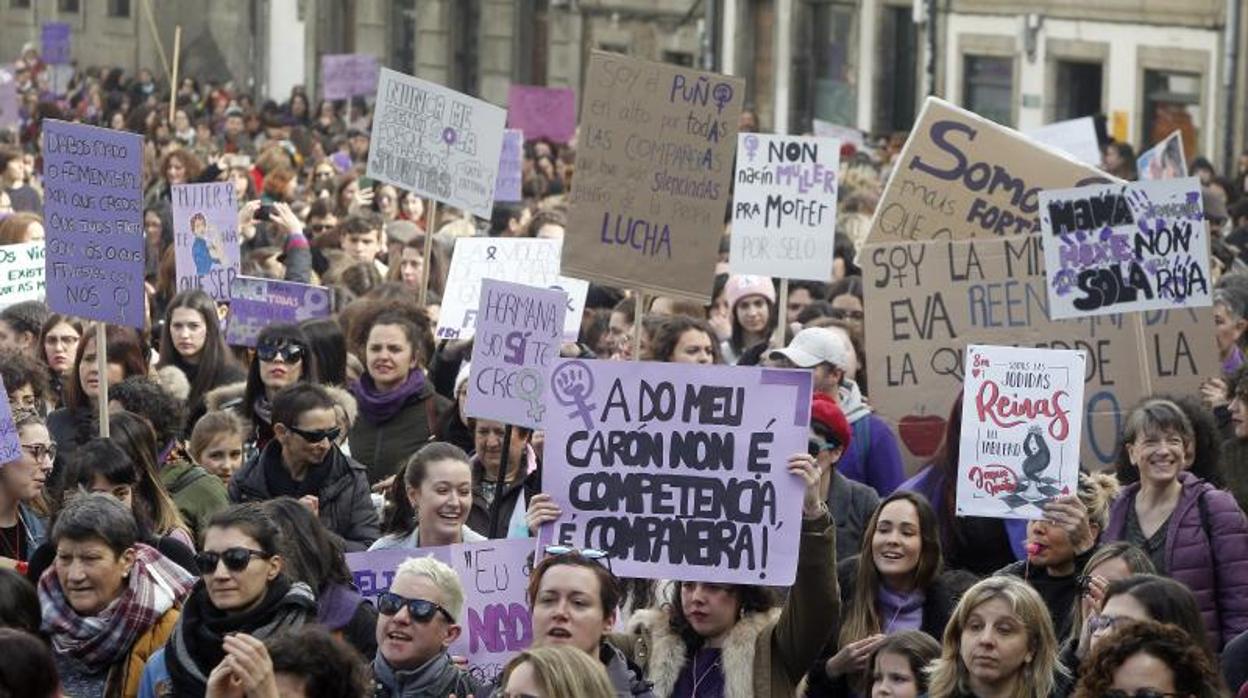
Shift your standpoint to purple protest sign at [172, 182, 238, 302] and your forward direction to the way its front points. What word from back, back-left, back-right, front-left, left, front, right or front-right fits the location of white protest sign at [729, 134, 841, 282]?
left

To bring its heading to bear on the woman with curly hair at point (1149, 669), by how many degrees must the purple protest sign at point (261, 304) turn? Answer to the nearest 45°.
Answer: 0° — it already faces them

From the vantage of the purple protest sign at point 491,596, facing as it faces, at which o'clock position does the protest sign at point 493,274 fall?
The protest sign is roughly at 6 o'clock from the purple protest sign.

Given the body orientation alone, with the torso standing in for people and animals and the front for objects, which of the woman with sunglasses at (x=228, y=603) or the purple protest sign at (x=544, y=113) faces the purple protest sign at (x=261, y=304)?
the purple protest sign at (x=544, y=113)

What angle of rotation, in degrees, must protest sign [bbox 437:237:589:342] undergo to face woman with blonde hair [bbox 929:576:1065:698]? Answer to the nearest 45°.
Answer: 0° — it already faces them

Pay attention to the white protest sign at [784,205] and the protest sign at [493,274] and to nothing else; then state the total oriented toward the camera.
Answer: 2

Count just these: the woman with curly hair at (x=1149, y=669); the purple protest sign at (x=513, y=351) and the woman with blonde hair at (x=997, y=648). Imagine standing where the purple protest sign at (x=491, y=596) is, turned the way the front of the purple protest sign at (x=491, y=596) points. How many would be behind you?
1
